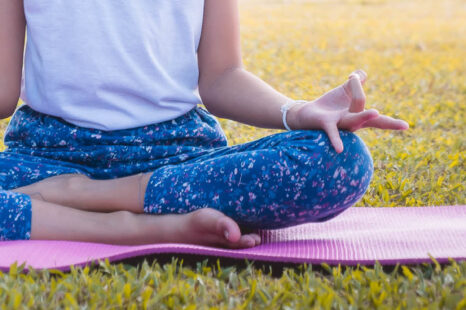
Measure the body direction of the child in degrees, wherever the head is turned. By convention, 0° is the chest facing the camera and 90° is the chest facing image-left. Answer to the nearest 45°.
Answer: approximately 0°
